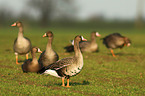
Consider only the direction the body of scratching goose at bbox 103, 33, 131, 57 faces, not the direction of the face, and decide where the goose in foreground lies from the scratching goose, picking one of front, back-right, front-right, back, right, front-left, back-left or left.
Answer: right

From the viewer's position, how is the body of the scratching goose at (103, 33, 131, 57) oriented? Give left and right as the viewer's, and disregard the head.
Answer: facing to the right of the viewer
